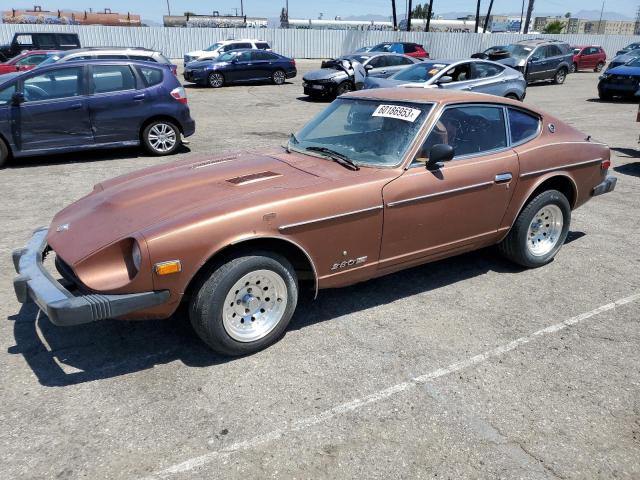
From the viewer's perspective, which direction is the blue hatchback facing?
to the viewer's left

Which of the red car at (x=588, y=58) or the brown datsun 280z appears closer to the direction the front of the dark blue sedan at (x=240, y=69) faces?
the brown datsun 280z

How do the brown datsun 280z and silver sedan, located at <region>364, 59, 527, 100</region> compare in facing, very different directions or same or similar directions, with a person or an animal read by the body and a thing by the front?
same or similar directions

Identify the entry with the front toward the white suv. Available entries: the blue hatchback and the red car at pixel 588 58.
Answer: the red car

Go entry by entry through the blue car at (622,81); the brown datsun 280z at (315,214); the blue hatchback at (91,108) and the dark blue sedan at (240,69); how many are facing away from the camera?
0

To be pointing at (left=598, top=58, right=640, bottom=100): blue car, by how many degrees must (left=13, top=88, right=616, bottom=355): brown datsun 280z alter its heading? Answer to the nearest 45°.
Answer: approximately 180°

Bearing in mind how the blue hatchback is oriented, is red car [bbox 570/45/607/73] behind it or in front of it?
behind

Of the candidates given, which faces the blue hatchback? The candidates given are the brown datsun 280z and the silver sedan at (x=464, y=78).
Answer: the silver sedan

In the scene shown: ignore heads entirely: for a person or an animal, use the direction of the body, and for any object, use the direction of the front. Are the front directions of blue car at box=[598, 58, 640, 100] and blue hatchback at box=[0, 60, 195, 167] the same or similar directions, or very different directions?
same or similar directions

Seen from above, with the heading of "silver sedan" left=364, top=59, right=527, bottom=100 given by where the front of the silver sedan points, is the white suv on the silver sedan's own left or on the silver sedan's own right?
on the silver sedan's own right

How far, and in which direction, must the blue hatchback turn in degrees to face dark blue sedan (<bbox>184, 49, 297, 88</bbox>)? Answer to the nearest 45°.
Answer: approximately 135° to its right

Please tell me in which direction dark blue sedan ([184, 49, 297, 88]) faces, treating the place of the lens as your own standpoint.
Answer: facing the viewer and to the left of the viewer

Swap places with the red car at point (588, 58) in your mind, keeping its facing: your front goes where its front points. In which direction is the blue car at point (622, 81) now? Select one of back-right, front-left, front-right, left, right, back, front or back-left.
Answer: front-left

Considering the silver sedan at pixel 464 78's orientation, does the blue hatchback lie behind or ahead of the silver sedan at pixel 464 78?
ahead

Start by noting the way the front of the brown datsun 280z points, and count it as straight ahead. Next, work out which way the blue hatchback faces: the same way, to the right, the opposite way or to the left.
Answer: the same way

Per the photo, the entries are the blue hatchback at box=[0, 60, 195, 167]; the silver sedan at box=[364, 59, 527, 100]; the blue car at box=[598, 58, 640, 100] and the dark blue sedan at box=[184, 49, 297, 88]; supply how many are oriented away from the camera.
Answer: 0
